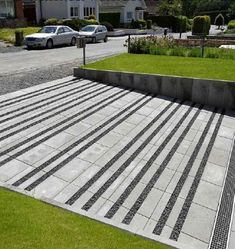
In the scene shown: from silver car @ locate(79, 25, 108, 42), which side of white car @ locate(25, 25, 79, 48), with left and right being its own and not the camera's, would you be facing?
back

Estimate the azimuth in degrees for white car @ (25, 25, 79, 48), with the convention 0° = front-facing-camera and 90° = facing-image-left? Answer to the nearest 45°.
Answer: approximately 45°

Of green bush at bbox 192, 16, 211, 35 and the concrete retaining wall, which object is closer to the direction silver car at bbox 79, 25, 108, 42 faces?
the concrete retaining wall

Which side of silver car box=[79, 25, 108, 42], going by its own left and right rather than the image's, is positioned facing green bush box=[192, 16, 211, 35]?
back

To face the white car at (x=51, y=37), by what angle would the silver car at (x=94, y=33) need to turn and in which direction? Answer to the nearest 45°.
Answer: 0° — it already faces it

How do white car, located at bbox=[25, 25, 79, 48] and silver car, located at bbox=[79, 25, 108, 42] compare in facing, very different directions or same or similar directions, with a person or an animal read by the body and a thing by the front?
same or similar directions

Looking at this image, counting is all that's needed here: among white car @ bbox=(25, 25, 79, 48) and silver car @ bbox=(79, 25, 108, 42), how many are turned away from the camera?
0

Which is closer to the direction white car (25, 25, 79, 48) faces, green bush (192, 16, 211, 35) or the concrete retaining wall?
the concrete retaining wall

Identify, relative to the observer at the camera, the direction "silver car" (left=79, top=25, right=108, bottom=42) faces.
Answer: facing the viewer and to the left of the viewer

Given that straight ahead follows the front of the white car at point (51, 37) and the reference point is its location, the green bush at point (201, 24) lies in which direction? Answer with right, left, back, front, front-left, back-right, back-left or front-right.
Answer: back

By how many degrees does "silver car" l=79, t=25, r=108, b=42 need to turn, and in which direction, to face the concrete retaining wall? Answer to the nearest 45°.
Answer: approximately 45° to its left
